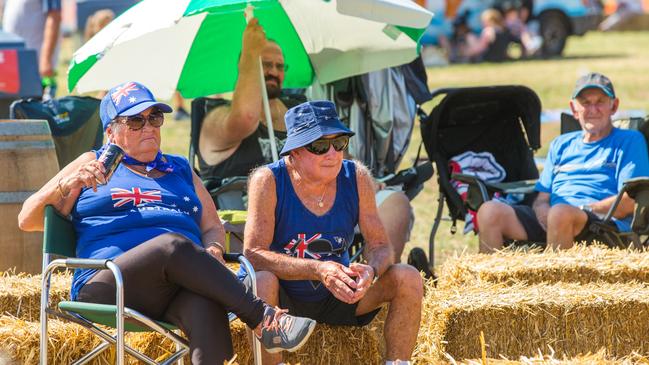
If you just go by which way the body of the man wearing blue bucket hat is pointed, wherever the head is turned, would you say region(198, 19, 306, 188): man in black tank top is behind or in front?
behind

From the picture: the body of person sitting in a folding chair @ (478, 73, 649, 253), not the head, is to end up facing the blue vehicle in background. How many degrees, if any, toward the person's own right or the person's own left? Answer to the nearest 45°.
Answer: approximately 135° to the person's own right

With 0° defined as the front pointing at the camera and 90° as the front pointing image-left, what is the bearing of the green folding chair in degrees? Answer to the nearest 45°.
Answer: approximately 315°

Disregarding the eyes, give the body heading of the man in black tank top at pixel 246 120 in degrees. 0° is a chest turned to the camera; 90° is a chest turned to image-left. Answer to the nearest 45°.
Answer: approximately 315°
